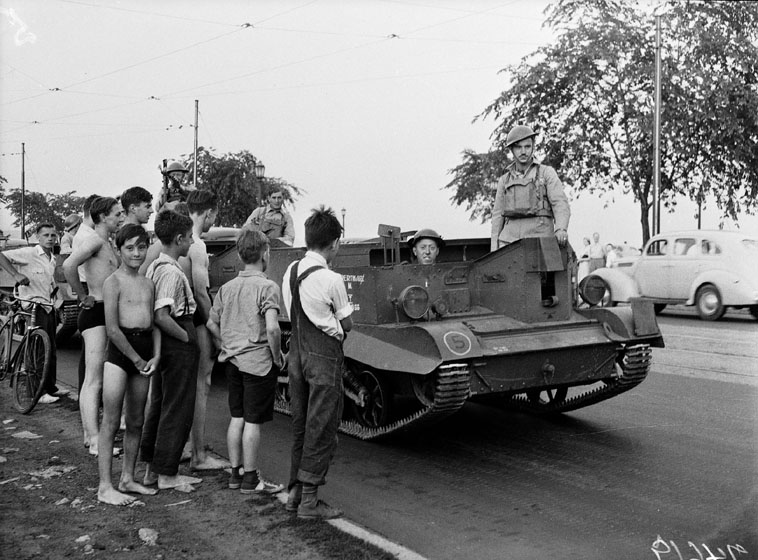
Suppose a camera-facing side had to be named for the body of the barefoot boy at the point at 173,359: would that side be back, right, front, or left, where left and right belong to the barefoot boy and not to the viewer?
right

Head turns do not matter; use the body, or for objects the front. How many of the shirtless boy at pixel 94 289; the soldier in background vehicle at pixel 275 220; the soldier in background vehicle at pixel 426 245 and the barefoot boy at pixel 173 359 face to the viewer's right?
2

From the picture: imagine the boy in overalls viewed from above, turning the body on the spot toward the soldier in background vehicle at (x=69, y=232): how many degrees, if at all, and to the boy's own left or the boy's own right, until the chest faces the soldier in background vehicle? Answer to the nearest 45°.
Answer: approximately 90° to the boy's own left

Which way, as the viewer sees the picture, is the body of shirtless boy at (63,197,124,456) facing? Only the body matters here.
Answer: to the viewer's right

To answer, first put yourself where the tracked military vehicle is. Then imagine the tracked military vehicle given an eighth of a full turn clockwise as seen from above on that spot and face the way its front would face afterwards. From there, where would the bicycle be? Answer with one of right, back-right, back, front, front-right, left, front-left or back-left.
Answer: right

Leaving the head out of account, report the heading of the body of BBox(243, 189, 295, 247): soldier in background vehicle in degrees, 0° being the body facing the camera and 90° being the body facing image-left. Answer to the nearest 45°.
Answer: approximately 0°

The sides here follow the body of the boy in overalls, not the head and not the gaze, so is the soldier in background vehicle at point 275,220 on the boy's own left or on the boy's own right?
on the boy's own left

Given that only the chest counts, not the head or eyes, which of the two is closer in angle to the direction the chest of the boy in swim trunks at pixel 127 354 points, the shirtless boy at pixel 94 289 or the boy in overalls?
the boy in overalls

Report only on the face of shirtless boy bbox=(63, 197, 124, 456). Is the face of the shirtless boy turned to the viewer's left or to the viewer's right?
to the viewer's right

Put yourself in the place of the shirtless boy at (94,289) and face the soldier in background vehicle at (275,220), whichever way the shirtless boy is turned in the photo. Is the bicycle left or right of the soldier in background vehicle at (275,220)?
left
